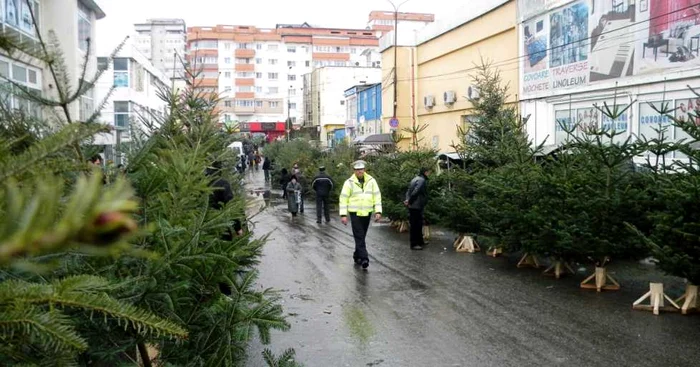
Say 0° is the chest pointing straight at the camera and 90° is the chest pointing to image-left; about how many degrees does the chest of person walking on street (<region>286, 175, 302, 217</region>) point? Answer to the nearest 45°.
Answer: approximately 0°

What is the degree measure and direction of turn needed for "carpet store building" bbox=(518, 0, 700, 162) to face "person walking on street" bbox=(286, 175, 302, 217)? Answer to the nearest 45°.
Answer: approximately 45° to its right

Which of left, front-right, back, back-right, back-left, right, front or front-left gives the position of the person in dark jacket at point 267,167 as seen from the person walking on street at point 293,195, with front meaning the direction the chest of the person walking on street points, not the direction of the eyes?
back

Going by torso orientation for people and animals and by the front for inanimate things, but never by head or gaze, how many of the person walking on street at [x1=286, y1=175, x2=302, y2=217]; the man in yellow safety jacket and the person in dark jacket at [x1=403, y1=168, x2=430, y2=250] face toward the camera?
2

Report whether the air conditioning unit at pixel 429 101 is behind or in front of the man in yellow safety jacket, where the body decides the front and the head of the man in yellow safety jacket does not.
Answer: behind

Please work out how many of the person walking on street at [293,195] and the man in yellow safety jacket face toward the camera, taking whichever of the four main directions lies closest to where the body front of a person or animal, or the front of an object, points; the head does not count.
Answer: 2

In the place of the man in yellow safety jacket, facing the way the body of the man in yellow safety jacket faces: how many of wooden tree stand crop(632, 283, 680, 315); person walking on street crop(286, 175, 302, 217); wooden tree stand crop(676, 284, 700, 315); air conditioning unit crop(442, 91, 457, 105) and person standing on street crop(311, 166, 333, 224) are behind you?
3

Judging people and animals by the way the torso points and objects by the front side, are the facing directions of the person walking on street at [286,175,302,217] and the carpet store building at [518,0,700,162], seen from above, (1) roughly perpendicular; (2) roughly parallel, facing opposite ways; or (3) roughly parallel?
roughly perpendicular
